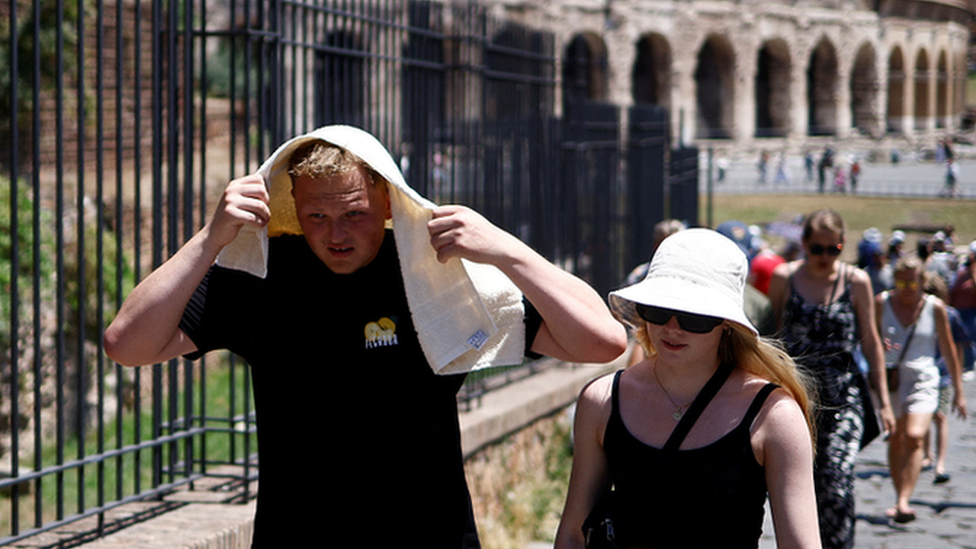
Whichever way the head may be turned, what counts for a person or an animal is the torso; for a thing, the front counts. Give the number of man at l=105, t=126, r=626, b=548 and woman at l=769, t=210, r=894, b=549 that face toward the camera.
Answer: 2

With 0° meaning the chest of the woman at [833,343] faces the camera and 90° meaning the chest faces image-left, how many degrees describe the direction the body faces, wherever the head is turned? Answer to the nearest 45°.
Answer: approximately 0°

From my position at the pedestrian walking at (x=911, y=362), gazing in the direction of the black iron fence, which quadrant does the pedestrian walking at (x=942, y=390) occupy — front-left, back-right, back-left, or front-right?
back-right

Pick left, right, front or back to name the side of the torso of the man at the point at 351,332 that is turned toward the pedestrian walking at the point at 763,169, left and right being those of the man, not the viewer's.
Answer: back

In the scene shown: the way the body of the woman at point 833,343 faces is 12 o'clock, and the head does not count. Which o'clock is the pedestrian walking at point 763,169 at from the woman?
The pedestrian walking is roughly at 6 o'clock from the woman.

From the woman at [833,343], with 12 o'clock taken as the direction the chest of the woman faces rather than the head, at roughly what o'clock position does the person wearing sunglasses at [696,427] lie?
The person wearing sunglasses is roughly at 12 o'clock from the woman.
